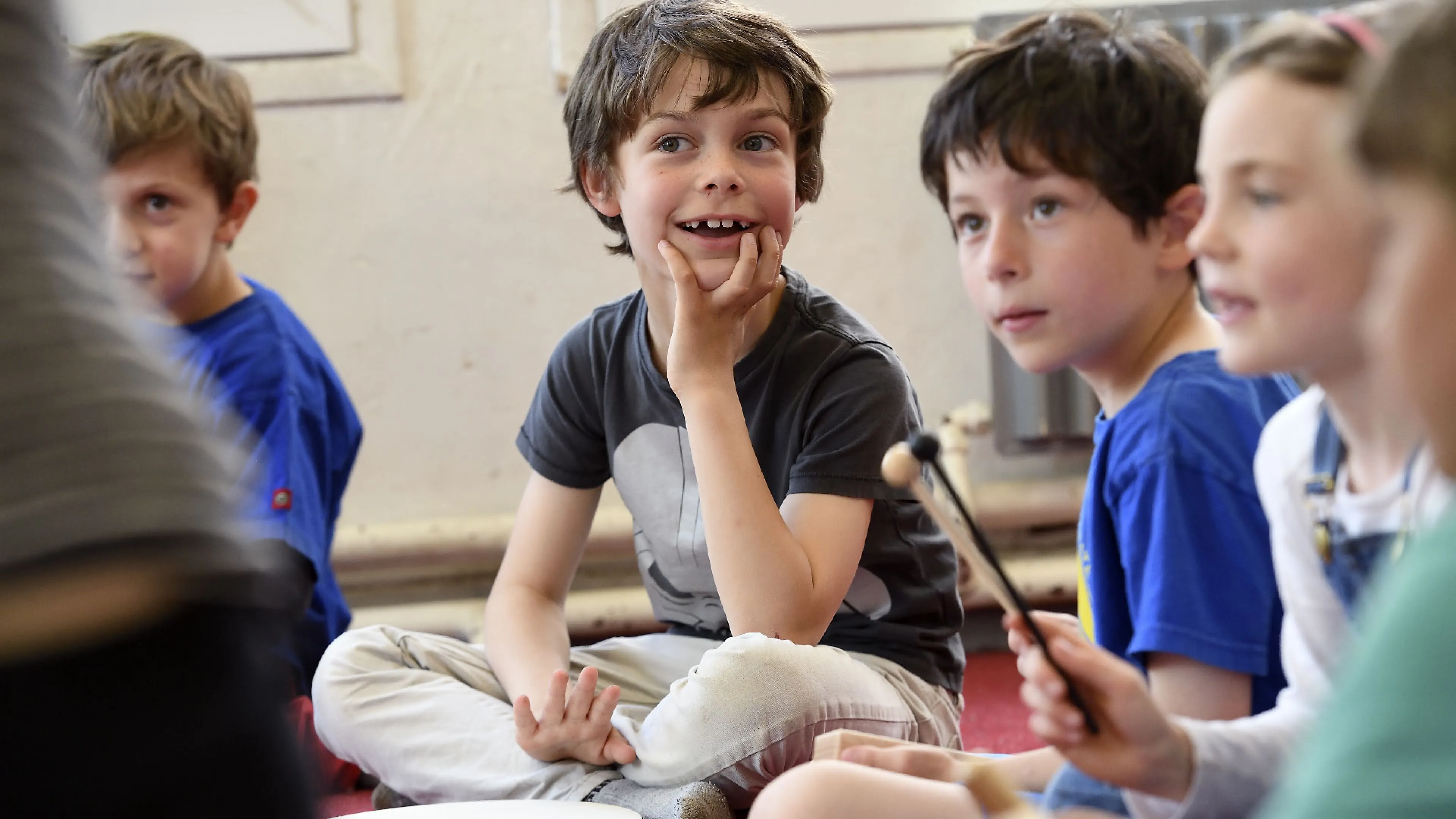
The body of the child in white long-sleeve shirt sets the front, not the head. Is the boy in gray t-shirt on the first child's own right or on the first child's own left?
on the first child's own right

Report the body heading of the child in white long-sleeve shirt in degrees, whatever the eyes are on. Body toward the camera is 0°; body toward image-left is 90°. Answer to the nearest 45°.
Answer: approximately 45°

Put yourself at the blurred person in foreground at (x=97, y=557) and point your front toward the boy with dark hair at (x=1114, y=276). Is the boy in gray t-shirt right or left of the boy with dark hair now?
left
